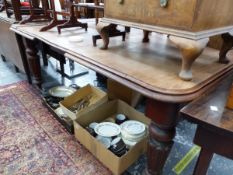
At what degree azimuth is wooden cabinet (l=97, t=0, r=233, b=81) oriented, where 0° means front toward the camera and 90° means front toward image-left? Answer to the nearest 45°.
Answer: approximately 45°

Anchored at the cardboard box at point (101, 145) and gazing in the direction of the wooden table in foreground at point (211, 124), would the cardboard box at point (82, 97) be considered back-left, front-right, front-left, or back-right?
back-left

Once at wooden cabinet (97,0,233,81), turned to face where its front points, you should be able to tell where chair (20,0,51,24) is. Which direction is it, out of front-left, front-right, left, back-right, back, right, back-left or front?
right

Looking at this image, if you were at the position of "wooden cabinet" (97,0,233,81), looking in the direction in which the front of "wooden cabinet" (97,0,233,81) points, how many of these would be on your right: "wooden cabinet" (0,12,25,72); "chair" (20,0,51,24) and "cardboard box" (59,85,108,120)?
3

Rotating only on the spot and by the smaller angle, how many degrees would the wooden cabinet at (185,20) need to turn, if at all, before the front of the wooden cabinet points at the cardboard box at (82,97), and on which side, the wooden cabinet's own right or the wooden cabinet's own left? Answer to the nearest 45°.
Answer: approximately 90° to the wooden cabinet's own right

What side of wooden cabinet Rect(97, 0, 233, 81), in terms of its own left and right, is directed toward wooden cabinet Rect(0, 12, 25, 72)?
right
